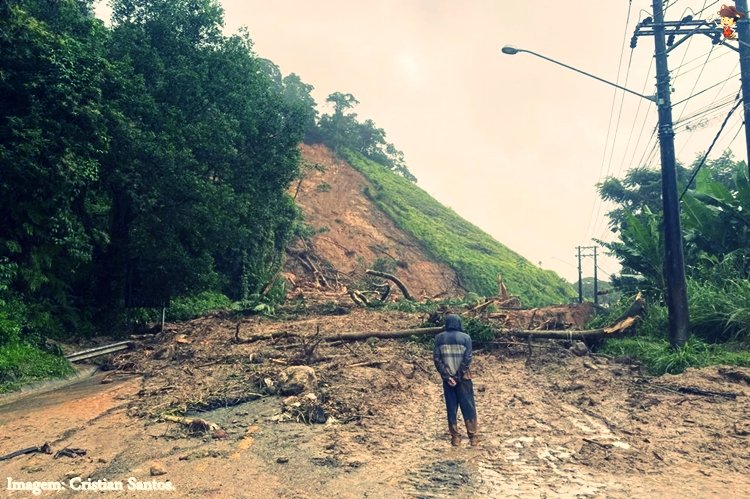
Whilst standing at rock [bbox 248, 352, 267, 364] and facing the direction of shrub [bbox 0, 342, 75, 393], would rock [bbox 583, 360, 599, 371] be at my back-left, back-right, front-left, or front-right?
back-left

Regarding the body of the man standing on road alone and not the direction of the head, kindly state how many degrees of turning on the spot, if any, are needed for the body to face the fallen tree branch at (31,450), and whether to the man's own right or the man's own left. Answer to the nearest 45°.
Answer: approximately 90° to the man's own left

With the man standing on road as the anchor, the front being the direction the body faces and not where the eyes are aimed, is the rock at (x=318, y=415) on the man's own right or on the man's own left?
on the man's own left

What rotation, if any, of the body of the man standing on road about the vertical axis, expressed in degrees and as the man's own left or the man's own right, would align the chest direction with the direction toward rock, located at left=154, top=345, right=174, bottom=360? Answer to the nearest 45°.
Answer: approximately 45° to the man's own left

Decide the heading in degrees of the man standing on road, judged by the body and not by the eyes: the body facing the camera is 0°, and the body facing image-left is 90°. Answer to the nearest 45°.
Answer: approximately 180°

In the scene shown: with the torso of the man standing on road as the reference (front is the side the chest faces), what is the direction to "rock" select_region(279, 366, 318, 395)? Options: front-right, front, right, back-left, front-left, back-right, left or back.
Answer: front-left

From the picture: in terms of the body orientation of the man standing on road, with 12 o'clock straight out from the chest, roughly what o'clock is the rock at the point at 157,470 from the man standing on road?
The rock is roughly at 8 o'clock from the man standing on road.

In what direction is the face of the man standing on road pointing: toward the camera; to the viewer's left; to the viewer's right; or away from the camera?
away from the camera

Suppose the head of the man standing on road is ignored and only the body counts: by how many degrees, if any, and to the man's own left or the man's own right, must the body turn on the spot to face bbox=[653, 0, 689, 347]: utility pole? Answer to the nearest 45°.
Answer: approximately 45° to the man's own right

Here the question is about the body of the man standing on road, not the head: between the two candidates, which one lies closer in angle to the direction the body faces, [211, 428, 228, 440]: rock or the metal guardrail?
the metal guardrail

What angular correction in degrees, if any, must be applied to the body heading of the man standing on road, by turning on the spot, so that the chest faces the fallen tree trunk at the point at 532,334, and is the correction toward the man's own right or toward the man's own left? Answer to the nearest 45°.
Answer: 0° — they already face it

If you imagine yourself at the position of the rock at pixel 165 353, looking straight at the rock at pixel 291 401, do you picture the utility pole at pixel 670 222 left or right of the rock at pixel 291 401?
left

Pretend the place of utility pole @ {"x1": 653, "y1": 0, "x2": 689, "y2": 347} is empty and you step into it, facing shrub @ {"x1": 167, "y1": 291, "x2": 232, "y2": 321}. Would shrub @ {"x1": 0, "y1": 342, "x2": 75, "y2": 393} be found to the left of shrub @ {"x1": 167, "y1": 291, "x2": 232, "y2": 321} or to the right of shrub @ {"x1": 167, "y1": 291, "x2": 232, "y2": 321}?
left

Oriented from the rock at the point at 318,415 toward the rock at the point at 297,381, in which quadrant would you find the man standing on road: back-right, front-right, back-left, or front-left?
back-right

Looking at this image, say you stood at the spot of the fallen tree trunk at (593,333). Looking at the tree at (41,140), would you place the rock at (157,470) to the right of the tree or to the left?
left

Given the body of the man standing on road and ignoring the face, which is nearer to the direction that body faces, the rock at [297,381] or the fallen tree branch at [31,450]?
the rock
